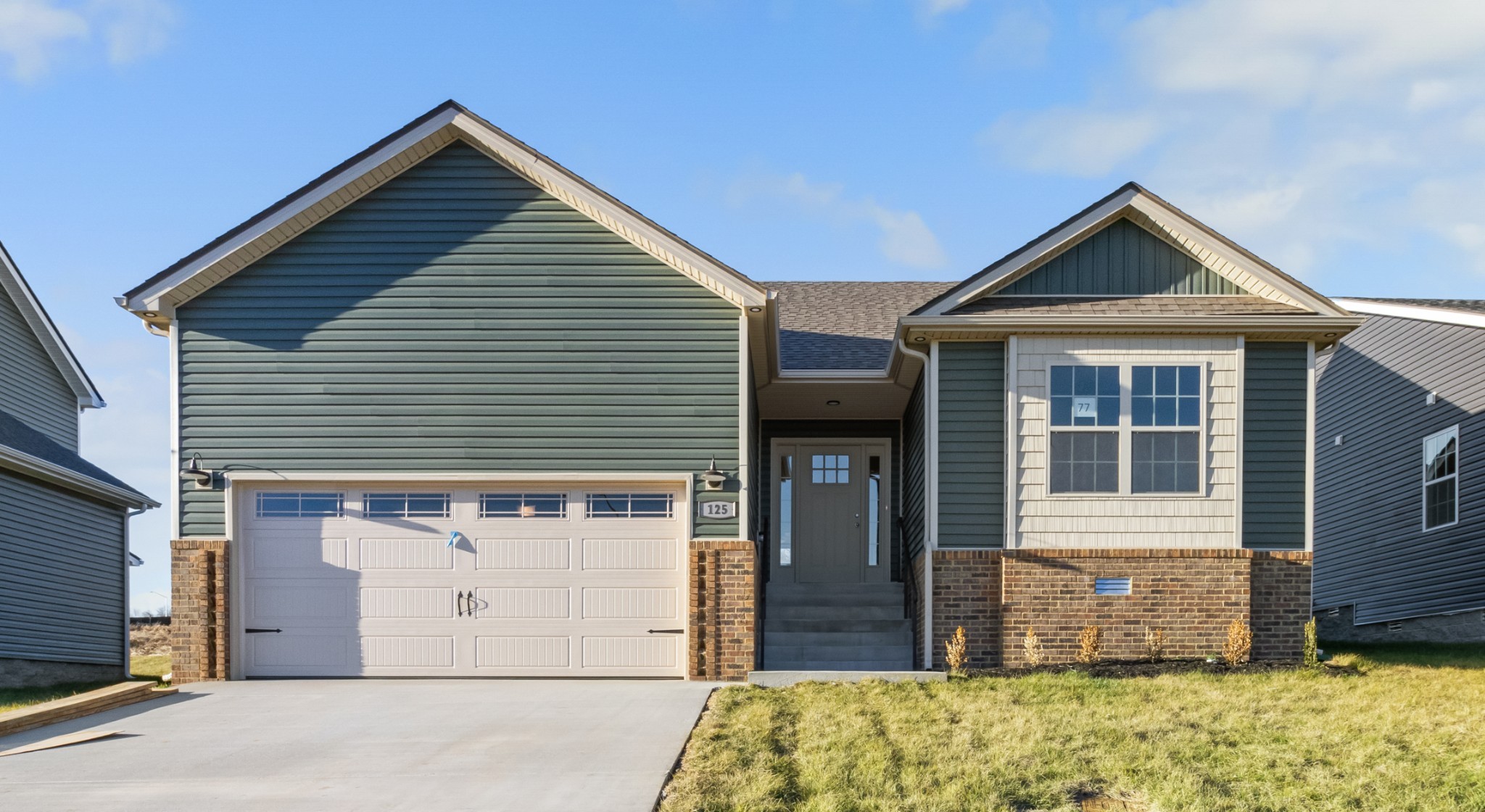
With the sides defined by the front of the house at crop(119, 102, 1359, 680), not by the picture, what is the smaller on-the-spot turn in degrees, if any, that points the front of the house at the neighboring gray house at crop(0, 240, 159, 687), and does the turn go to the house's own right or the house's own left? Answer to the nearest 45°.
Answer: approximately 135° to the house's own right

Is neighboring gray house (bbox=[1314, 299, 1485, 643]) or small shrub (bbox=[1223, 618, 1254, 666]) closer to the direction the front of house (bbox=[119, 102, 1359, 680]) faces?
the small shrub

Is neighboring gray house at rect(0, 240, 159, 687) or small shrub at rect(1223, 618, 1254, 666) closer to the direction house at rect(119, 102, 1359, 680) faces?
the small shrub

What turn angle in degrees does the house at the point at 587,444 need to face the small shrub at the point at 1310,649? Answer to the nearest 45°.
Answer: approximately 90° to its left

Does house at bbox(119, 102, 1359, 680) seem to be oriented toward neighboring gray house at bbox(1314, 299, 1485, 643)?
no

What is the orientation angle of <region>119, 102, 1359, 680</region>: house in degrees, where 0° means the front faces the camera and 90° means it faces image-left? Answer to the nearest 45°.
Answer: approximately 0°

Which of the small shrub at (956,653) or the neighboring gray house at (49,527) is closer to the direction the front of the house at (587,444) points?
the small shrub

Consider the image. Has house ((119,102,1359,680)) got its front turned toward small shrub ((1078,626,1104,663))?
no

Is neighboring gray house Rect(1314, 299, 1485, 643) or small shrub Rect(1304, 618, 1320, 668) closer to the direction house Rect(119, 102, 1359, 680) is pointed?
the small shrub

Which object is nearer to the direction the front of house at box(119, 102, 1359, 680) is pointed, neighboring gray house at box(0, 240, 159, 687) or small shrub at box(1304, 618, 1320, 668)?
the small shrub

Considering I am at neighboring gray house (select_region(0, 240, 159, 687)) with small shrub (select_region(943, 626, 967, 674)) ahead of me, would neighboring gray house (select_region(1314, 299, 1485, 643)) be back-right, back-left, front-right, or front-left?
front-left

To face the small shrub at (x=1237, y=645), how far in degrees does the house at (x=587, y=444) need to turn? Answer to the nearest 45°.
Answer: approximately 90° to its left
